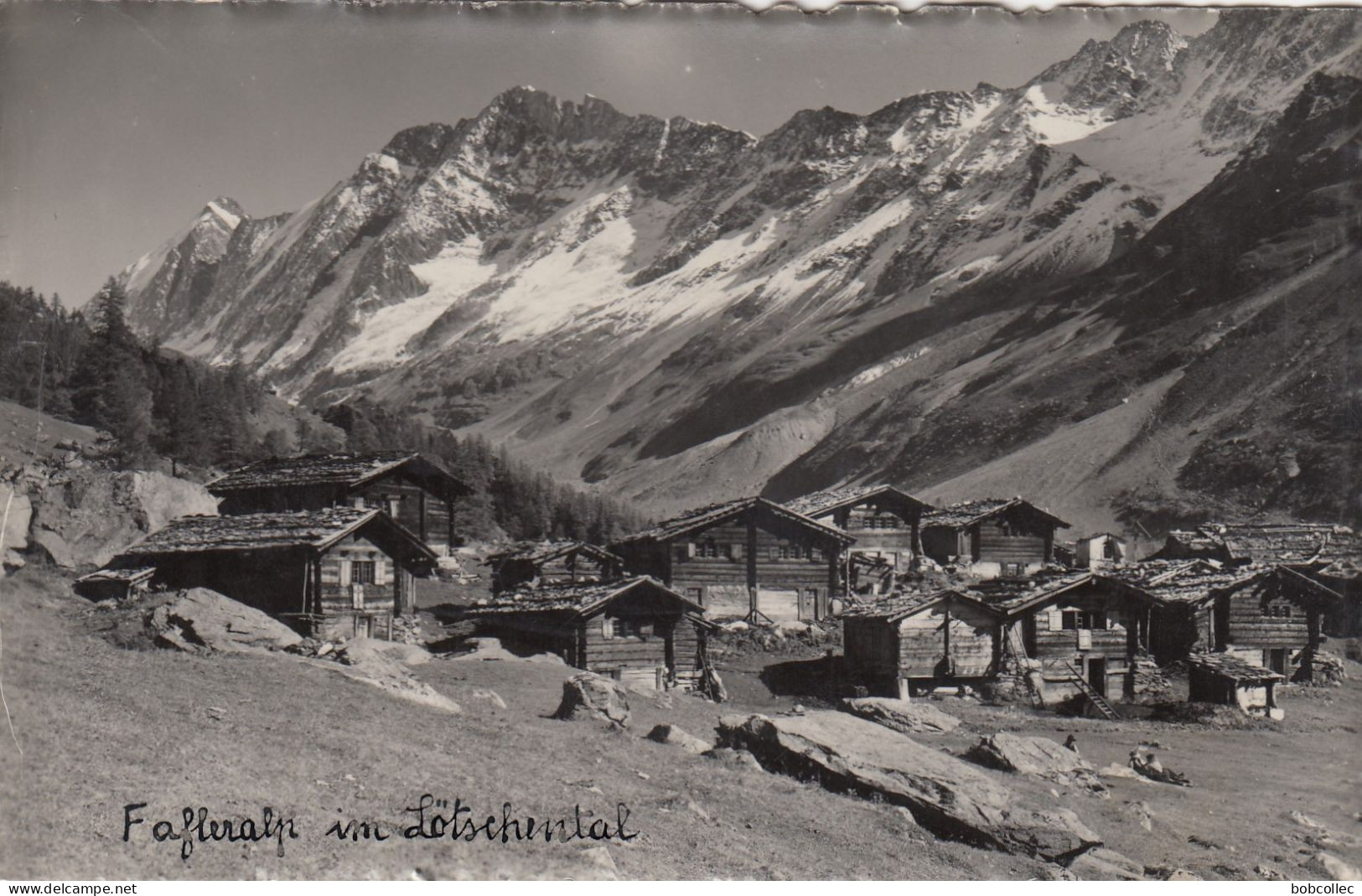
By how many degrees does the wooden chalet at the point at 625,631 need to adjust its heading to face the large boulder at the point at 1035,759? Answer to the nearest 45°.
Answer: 0° — it already faces it

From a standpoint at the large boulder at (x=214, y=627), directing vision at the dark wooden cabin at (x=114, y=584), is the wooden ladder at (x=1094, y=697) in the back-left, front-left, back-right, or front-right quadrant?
back-right

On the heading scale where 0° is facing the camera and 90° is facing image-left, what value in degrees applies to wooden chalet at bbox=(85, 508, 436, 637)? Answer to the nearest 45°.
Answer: approximately 315°

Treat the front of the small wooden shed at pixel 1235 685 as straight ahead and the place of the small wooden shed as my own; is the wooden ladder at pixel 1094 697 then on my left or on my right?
on my right

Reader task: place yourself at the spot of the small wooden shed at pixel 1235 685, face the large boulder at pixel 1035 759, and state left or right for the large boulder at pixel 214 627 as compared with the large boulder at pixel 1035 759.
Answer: right

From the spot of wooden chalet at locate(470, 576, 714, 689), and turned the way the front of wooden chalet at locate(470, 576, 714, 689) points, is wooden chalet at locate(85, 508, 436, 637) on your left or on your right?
on your right

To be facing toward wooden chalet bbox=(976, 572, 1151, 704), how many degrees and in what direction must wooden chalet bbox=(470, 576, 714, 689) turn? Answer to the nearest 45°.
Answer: approximately 45° to its left

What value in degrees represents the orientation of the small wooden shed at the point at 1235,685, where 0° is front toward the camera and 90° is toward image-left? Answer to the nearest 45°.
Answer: approximately 315°

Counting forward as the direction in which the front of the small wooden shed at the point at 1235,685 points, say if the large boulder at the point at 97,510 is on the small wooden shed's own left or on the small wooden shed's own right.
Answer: on the small wooden shed's own right
